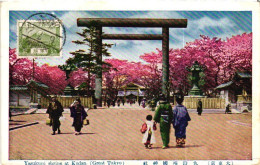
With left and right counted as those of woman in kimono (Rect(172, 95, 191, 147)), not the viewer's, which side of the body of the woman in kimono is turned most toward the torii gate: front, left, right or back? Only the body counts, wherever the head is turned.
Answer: front

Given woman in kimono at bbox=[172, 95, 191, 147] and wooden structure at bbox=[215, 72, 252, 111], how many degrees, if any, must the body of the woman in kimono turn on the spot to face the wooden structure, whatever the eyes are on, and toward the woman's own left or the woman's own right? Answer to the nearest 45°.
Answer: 0° — they already face it

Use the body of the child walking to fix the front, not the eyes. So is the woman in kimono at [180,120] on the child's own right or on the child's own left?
on the child's own right

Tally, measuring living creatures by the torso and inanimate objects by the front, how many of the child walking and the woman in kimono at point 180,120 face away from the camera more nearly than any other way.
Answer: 2

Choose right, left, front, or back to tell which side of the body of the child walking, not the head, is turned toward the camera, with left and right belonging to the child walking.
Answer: back

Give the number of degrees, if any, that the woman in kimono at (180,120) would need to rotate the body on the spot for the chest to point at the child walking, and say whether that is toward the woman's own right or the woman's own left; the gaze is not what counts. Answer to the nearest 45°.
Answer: approximately 90° to the woman's own left

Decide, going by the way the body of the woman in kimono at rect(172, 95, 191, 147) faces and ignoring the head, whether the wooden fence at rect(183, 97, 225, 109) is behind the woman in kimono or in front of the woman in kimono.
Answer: in front

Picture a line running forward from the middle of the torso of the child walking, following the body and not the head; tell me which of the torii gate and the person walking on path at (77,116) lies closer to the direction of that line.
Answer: the torii gate

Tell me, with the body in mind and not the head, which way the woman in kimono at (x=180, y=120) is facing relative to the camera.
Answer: away from the camera

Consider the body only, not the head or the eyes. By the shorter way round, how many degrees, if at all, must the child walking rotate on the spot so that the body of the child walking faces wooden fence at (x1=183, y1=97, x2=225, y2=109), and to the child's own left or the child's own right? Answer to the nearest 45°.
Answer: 0° — they already face it
